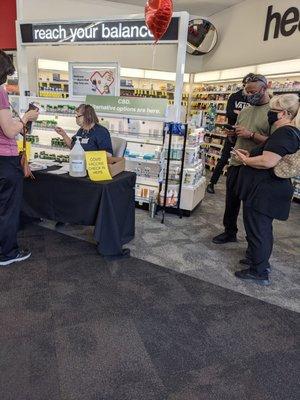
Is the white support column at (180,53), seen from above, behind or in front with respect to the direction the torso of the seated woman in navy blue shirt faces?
behind

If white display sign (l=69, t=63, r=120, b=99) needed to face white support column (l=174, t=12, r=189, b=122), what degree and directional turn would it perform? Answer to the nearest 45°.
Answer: approximately 45° to its left

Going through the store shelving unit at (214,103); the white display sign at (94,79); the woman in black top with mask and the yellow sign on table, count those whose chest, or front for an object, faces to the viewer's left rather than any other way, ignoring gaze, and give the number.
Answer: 1

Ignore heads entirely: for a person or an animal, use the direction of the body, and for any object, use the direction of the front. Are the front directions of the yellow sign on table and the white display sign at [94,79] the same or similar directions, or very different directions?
same or similar directions

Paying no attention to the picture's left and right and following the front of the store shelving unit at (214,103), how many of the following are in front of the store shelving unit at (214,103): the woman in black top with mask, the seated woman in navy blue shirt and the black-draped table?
3

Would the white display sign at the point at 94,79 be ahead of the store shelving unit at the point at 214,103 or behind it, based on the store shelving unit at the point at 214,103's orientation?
ahead

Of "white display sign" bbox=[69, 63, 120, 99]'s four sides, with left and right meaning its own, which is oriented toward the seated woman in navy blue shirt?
front

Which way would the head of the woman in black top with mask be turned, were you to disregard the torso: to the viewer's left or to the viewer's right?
to the viewer's left

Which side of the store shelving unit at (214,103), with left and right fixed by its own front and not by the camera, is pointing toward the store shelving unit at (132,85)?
right

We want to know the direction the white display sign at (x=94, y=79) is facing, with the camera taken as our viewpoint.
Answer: facing the viewer

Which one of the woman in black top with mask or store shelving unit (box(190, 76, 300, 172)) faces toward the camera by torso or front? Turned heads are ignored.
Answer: the store shelving unit

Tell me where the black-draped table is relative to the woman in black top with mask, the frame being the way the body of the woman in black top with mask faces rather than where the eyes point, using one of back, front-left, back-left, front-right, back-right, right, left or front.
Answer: front

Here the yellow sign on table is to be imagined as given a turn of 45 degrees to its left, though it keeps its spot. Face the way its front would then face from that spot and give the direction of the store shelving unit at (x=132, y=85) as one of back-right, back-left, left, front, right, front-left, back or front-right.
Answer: back-left

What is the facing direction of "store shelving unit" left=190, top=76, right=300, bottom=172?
toward the camera

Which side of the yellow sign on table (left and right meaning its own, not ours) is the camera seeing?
front

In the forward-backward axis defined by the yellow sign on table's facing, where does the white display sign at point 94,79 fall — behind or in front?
behind

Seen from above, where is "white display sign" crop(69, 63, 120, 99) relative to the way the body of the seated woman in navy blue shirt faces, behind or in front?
behind
